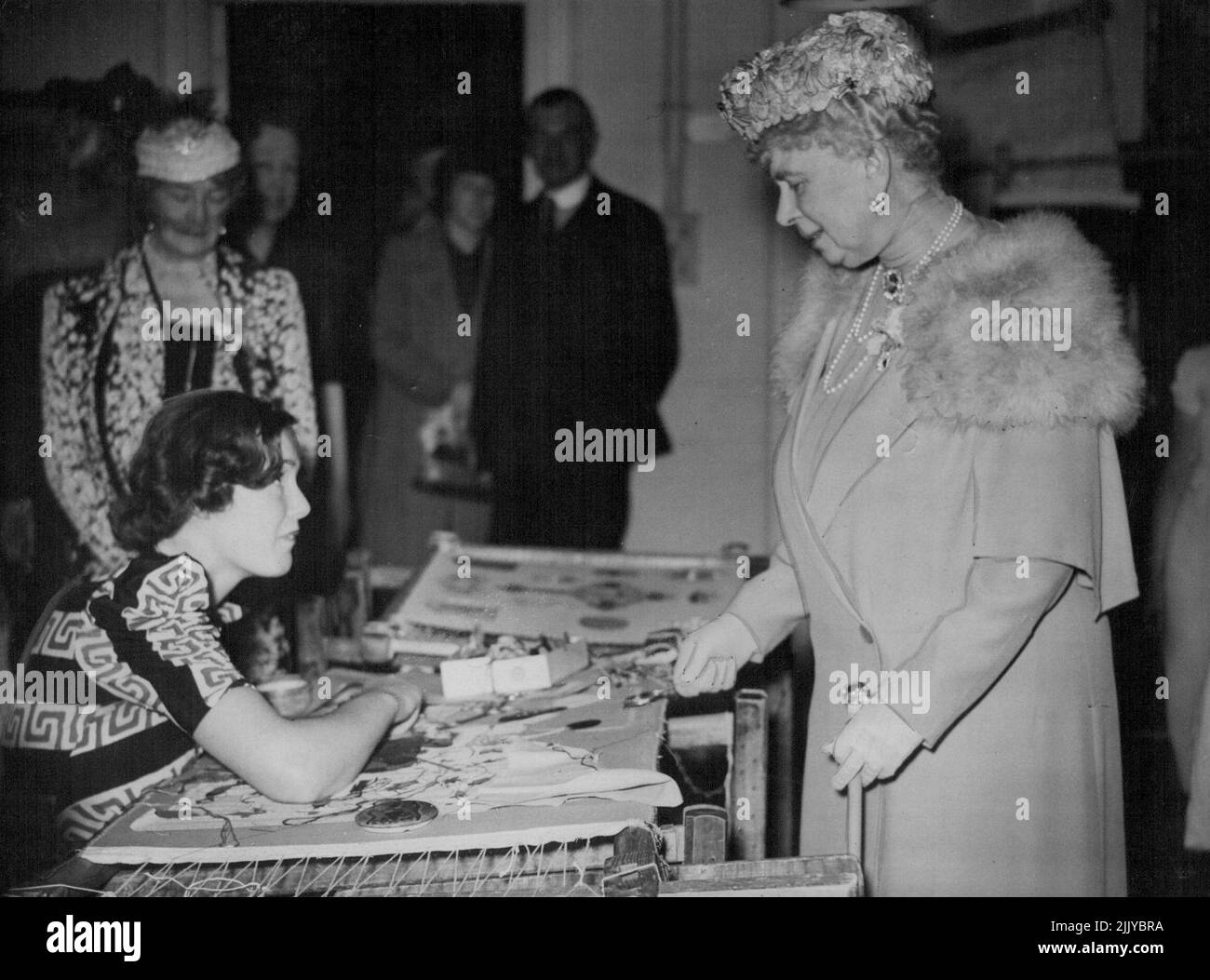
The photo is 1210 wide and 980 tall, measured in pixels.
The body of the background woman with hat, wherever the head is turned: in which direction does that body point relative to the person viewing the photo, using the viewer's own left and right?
facing the viewer

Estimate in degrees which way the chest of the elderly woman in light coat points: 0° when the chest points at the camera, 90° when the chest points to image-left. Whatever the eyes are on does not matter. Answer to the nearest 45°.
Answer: approximately 45°

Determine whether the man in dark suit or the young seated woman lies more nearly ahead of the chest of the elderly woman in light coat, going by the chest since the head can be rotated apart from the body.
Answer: the young seated woman

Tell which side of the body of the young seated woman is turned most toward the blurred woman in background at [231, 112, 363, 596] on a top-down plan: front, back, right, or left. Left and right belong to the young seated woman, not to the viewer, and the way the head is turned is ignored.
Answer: left

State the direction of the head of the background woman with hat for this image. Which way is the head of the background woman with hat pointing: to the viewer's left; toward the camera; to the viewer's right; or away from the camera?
toward the camera

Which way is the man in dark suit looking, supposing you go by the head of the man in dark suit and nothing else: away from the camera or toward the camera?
toward the camera

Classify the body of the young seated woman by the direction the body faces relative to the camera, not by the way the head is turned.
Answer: to the viewer's right

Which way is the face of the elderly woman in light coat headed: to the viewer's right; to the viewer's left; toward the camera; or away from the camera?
to the viewer's left

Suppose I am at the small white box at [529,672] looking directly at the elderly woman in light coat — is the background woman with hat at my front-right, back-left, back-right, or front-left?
back-left

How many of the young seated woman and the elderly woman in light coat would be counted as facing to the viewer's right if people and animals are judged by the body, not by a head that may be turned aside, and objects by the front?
1

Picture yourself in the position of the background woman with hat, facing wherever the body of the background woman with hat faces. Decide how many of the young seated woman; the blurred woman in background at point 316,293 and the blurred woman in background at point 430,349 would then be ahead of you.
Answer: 1

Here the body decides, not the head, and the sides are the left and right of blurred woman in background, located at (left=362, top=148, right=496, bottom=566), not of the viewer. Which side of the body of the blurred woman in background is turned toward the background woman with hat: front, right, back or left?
right

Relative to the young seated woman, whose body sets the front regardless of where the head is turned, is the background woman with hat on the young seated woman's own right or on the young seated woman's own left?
on the young seated woman's own left

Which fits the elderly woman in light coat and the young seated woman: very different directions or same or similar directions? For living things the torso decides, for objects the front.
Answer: very different directions
